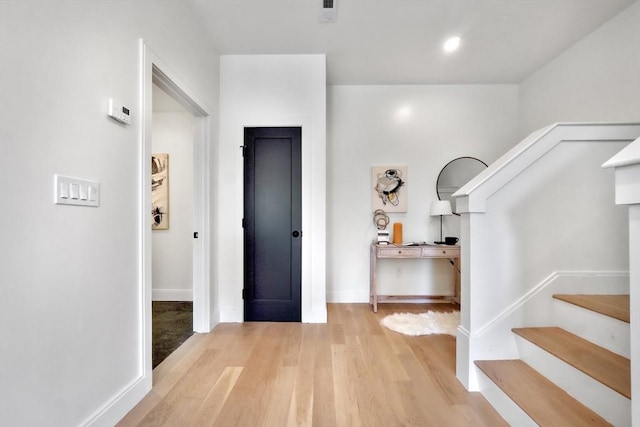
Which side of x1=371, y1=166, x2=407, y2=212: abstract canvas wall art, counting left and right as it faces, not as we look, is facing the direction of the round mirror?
left

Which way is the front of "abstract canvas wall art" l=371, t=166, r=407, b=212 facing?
toward the camera

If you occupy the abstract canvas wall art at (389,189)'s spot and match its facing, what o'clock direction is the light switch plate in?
The light switch plate is roughly at 1 o'clock from the abstract canvas wall art.

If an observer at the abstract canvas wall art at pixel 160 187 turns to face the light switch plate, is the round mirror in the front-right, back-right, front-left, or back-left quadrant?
front-left

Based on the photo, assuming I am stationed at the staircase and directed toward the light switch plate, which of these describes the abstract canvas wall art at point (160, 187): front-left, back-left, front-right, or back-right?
front-right

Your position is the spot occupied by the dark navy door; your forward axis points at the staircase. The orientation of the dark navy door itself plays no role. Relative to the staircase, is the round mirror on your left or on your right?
left

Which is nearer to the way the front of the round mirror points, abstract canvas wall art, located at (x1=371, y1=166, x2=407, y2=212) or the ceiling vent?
the ceiling vent

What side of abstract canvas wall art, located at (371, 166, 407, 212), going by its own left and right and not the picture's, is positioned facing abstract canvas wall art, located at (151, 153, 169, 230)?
right

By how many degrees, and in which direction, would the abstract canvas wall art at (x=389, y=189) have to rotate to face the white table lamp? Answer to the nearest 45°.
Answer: approximately 90° to its left

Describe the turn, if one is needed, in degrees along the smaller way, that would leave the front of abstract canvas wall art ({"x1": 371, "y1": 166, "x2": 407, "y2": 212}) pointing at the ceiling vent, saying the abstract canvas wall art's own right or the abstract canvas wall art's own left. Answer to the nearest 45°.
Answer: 0° — it already faces it

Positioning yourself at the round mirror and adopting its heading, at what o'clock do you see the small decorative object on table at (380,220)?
The small decorative object on table is roughly at 2 o'clock from the round mirror.
